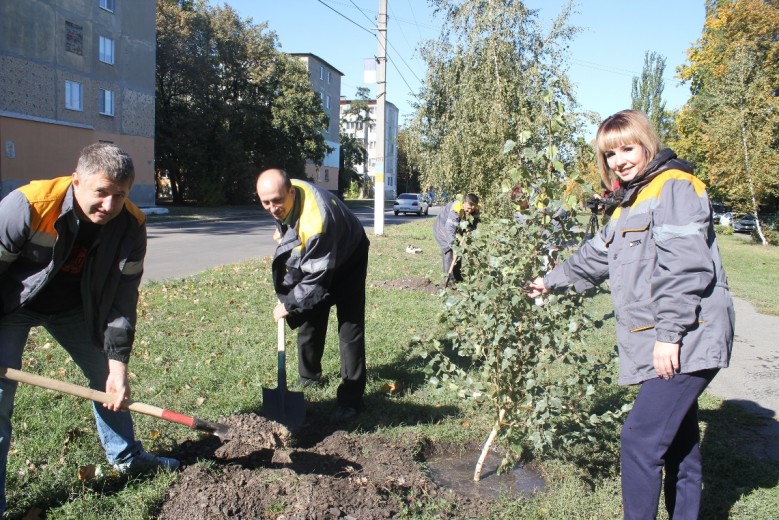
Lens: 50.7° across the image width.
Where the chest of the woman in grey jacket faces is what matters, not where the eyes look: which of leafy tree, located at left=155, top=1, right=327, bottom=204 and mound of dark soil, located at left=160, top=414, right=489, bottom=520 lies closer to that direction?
the mound of dark soil

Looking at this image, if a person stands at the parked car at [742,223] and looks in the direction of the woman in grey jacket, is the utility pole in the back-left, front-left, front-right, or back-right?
front-right

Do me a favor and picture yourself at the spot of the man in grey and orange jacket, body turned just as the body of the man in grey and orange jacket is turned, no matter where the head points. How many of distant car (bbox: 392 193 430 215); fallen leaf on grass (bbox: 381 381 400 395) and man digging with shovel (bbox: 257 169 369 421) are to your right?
0

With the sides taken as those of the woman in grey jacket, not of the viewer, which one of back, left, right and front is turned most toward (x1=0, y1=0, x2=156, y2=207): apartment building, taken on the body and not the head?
right

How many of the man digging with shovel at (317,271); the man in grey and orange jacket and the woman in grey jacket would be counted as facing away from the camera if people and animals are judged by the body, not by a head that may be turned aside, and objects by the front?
0

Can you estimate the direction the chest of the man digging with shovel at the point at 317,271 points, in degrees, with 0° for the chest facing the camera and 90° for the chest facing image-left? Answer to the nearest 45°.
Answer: approximately 45°

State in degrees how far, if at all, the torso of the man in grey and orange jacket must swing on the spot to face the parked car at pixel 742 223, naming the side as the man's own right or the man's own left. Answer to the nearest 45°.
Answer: approximately 90° to the man's own left

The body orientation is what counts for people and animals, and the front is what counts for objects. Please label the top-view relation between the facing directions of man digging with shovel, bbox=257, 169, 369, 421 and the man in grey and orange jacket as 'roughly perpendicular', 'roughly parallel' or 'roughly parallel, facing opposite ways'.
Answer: roughly perpendicular

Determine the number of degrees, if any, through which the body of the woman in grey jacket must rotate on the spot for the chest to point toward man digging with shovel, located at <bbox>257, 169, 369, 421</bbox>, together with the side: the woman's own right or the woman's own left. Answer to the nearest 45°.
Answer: approximately 90° to the woman's own right

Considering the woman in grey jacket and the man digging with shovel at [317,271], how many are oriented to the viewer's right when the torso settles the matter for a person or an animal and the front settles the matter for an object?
0

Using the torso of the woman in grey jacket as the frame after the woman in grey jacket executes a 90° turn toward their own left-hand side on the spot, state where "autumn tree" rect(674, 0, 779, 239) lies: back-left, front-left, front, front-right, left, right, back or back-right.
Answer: back-left

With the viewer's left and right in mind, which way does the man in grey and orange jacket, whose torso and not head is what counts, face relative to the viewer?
facing the viewer and to the right of the viewer

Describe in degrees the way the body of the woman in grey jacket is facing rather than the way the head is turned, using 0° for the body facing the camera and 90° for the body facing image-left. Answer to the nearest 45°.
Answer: approximately 45°

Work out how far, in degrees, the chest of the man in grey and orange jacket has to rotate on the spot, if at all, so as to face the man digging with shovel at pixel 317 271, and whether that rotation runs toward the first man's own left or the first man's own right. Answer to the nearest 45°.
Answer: approximately 90° to the first man's own left

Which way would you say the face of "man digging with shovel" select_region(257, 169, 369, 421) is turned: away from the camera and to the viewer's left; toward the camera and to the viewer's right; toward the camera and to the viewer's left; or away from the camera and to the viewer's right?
toward the camera and to the viewer's left
